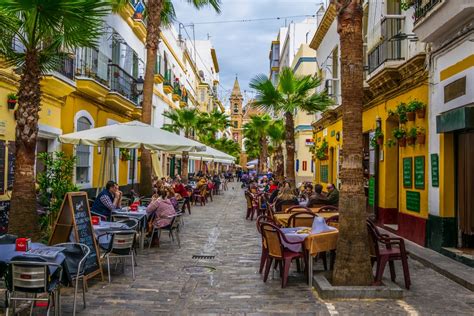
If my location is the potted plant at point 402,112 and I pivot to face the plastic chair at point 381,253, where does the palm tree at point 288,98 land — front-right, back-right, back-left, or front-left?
back-right

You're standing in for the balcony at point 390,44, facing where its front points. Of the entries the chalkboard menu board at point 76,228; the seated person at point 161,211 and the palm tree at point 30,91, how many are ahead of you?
3

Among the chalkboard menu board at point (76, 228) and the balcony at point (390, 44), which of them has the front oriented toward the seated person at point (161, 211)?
the balcony

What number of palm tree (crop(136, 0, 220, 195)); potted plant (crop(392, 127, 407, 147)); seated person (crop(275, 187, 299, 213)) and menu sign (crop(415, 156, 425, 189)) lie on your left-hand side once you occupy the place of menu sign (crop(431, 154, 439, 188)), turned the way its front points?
0

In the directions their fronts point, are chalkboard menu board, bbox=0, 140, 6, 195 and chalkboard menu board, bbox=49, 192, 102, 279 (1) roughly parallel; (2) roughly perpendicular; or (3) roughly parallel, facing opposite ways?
roughly parallel

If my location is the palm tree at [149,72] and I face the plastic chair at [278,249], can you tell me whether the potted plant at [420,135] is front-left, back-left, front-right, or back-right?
front-left

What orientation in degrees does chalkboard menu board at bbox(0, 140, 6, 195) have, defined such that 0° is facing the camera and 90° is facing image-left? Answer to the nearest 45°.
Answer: approximately 315°

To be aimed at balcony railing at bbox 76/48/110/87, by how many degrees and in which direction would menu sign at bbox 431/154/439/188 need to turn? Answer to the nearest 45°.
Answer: approximately 45° to its right

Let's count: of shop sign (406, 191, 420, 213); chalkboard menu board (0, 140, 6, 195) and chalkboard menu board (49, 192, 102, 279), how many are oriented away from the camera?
0

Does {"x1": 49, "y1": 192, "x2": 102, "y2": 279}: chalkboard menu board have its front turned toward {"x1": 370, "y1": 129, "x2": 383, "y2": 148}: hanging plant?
no

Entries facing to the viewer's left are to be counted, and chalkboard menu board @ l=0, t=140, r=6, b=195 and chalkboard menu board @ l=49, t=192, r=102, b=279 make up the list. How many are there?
0
